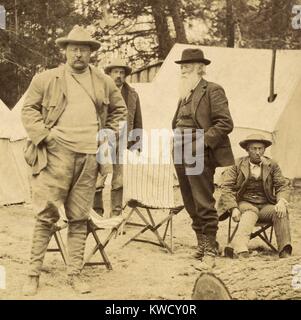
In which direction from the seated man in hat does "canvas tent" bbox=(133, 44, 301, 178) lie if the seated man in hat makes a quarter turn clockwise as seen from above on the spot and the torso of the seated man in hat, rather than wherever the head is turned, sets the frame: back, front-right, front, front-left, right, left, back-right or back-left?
right

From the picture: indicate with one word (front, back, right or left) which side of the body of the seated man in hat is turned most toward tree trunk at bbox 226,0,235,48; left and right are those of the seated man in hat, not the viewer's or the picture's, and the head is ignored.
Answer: back

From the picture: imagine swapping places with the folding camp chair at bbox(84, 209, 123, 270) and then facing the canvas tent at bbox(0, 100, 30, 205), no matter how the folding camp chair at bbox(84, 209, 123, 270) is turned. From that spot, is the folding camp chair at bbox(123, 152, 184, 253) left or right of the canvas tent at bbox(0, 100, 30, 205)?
right

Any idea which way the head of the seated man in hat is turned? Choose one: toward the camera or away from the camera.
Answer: toward the camera

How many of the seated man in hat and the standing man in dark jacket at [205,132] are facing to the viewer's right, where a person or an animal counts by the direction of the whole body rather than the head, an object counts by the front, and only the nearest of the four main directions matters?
0

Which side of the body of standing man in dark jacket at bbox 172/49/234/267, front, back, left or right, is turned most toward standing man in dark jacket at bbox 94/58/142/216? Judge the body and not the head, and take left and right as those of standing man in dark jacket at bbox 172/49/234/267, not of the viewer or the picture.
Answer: right

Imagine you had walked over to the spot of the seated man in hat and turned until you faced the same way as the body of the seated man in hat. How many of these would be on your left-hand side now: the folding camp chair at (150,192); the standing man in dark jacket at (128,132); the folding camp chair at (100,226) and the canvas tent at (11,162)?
0

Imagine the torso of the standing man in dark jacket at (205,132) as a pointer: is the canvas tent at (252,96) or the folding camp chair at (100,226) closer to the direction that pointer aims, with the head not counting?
the folding camp chair

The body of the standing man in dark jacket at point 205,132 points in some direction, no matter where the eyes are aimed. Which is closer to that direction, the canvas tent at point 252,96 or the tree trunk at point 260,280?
the tree trunk

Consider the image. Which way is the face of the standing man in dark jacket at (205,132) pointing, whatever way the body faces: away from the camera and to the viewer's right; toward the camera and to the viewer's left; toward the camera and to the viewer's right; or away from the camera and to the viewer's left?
toward the camera and to the viewer's left

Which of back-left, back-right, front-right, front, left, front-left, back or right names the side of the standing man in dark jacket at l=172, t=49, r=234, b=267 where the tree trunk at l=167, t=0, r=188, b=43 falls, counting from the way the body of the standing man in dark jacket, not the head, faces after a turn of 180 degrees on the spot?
front-left

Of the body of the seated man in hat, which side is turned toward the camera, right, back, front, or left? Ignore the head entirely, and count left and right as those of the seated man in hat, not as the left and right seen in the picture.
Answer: front

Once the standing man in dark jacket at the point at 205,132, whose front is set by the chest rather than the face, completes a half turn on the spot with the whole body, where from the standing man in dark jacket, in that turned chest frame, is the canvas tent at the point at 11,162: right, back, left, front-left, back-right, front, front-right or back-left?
left

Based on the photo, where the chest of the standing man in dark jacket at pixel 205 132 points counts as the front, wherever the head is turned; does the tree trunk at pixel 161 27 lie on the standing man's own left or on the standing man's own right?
on the standing man's own right

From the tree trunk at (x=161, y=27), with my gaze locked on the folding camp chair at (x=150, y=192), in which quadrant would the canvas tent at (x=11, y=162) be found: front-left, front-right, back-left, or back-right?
front-right

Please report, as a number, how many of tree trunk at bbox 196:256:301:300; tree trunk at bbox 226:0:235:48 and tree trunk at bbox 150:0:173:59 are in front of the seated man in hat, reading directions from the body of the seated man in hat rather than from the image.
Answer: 1

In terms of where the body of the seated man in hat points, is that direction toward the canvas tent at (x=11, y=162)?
no

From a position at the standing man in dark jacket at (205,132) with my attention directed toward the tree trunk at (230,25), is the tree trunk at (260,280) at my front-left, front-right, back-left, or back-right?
back-right
